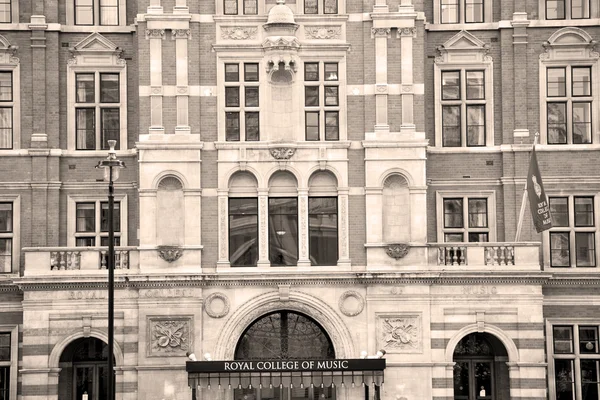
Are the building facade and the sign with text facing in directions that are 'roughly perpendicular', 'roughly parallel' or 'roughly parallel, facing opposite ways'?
roughly parallel

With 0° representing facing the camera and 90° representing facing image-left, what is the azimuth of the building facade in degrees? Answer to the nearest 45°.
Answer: approximately 0°

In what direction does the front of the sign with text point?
toward the camera

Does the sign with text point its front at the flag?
no

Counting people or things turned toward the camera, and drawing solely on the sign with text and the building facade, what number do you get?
2
